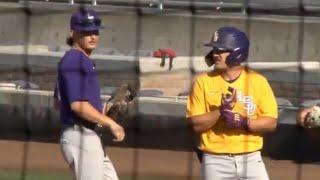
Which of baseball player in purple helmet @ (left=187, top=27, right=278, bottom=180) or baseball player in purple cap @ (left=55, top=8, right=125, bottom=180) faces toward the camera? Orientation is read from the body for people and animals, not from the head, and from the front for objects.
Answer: baseball player in purple helmet @ (left=187, top=27, right=278, bottom=180)

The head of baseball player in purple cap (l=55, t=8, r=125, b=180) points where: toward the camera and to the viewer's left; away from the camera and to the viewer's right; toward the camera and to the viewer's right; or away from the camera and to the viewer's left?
toward the camera and to the viewer's right

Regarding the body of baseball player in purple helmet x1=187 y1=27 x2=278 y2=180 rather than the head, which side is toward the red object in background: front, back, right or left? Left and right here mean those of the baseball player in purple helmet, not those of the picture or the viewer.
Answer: back

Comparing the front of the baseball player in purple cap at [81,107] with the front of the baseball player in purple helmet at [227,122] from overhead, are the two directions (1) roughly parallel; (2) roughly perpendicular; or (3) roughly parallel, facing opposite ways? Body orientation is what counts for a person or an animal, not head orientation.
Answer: roughly perpendicular

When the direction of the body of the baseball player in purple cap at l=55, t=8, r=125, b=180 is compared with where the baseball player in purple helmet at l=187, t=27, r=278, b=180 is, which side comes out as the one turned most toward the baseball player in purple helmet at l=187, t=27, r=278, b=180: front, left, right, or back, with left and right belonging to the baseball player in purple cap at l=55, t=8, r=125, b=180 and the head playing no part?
front

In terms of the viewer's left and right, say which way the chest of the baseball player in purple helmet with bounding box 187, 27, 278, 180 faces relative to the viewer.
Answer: facing the viewer

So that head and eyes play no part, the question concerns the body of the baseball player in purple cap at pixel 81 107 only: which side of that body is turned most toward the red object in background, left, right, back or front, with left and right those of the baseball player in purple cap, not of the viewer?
left

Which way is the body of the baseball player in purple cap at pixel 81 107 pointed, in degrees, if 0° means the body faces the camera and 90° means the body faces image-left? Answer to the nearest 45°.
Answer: approximately 270°

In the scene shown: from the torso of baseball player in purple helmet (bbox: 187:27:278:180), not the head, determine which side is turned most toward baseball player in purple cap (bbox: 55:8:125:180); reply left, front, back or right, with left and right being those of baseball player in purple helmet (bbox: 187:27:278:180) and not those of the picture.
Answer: right

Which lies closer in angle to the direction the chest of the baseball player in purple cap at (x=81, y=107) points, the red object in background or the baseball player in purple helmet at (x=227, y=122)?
the baseball player in purple helmet
